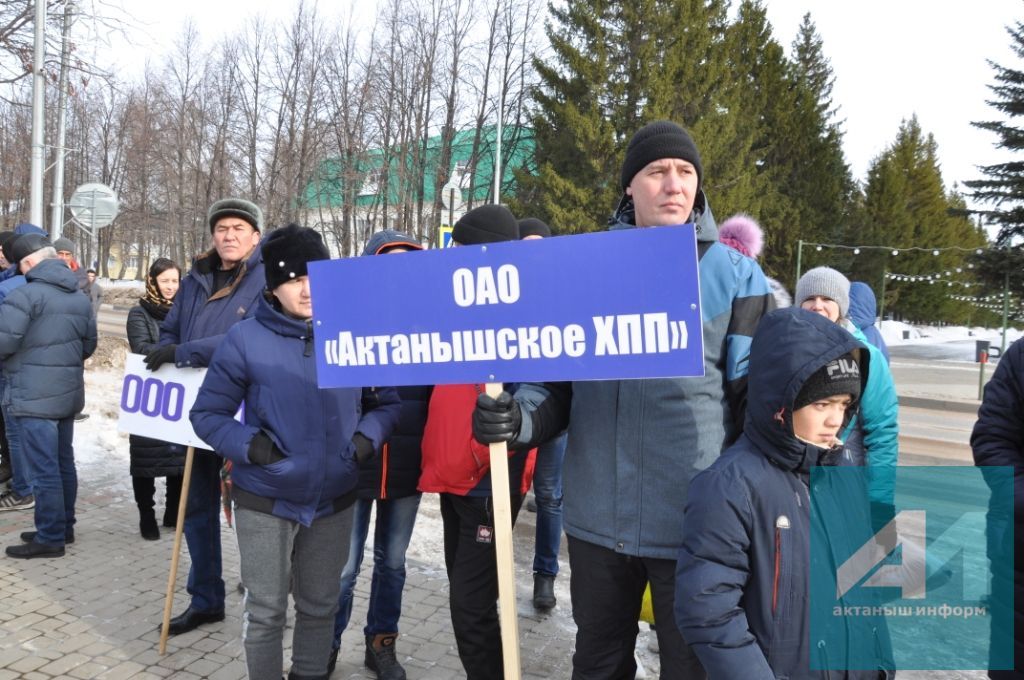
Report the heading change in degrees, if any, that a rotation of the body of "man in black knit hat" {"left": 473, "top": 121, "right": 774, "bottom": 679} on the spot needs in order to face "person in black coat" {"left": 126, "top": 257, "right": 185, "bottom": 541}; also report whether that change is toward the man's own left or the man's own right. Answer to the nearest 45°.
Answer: approximately 135° to the man's own right

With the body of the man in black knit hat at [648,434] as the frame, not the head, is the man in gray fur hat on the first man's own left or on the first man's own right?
on the first man's own right

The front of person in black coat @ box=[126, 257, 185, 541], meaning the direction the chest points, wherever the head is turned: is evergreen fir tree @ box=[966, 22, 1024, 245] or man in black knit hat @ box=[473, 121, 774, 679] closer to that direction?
the man in black knit hat

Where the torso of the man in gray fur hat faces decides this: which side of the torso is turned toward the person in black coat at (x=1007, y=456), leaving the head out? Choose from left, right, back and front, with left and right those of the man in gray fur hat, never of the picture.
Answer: left

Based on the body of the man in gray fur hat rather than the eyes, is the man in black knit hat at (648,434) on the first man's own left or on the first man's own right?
on the first man's own left

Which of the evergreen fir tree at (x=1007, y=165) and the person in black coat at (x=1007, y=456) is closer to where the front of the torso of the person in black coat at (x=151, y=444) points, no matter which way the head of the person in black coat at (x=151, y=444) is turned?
the person in black coat
